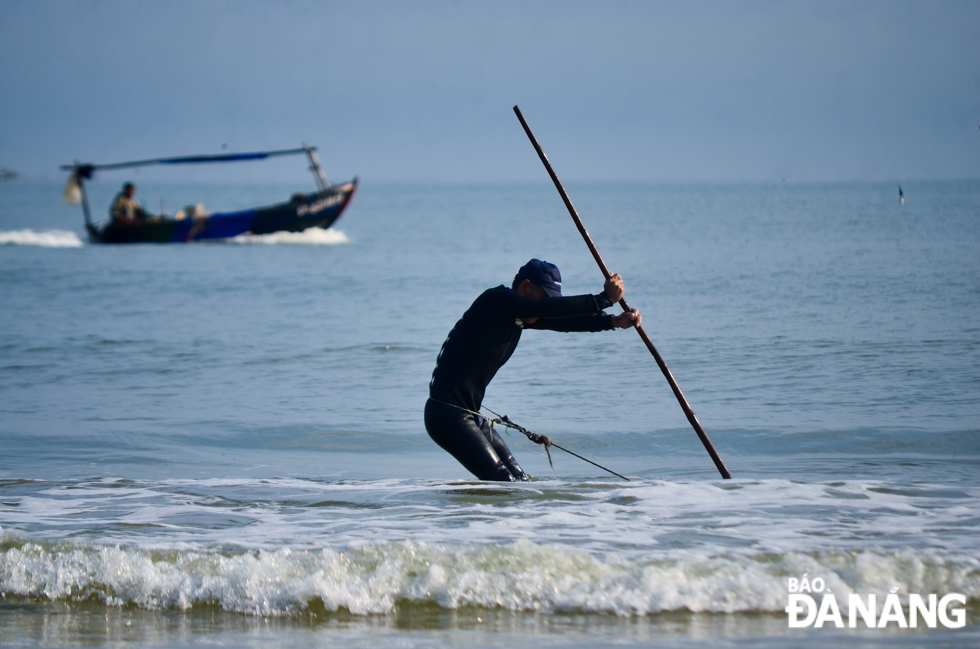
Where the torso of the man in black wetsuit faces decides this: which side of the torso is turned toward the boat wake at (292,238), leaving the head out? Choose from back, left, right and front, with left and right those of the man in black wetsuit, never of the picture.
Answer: left

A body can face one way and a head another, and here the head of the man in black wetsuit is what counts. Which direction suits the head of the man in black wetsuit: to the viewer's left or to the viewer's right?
to the viewer's right

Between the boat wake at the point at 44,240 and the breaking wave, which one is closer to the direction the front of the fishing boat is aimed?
the breaking wave

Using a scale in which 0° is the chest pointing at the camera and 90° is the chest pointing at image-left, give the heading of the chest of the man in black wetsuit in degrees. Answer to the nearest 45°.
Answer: approximately 270°

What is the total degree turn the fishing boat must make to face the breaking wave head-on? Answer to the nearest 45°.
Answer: approximately 90° to its right

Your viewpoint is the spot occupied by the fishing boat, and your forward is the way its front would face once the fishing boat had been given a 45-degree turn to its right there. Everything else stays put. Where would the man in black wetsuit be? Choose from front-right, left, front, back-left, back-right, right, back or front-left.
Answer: front-right

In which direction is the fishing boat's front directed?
to the viewer's right
